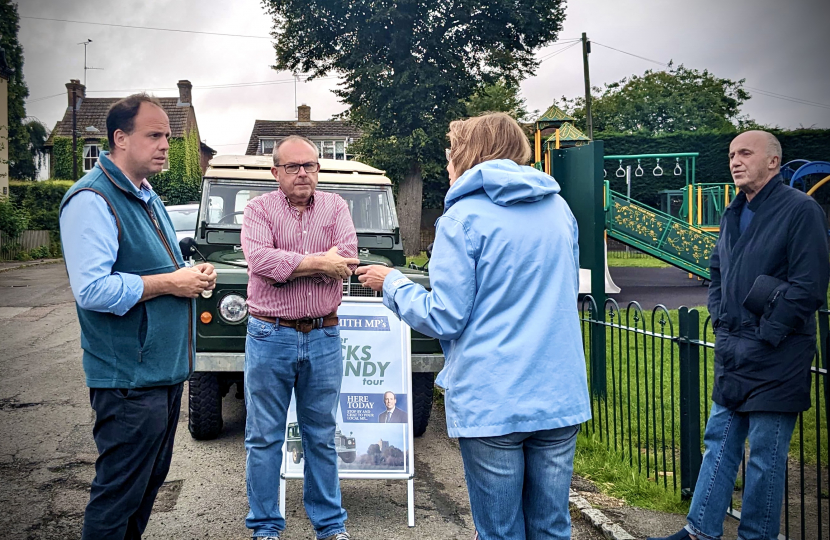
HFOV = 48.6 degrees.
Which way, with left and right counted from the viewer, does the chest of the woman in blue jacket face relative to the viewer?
facing away from the viewer and to the left of the viewer

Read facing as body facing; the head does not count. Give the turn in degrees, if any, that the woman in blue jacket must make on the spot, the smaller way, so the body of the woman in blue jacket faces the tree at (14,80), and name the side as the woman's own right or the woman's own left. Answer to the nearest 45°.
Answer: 0° — they already face it

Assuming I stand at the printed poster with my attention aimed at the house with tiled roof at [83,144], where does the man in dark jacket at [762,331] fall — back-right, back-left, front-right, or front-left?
back-right

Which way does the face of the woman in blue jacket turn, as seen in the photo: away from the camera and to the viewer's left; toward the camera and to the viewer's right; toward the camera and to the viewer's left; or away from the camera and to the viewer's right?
away from the camera and to the viewer's left

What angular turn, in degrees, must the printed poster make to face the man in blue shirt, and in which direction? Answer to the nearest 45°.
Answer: approximately 45° to its right

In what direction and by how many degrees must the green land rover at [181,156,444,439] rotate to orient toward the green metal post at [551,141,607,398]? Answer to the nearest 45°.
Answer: approximately 90° to its left

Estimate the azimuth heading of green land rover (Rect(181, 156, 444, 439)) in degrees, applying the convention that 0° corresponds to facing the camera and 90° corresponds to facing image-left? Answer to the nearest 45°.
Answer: approximately 0°

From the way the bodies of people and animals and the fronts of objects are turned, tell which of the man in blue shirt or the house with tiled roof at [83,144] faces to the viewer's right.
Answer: the man in blue shirt

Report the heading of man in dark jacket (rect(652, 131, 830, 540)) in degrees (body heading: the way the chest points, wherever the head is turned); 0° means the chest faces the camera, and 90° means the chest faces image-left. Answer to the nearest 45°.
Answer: approximately 45°

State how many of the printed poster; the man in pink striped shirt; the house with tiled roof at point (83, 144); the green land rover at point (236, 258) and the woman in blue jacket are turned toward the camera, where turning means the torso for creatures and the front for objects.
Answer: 4

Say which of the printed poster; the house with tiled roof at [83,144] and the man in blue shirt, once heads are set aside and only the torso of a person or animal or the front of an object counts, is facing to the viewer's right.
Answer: the man in blue shirt

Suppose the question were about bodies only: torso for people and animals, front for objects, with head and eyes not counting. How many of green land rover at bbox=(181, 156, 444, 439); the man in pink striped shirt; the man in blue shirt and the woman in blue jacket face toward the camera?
2
